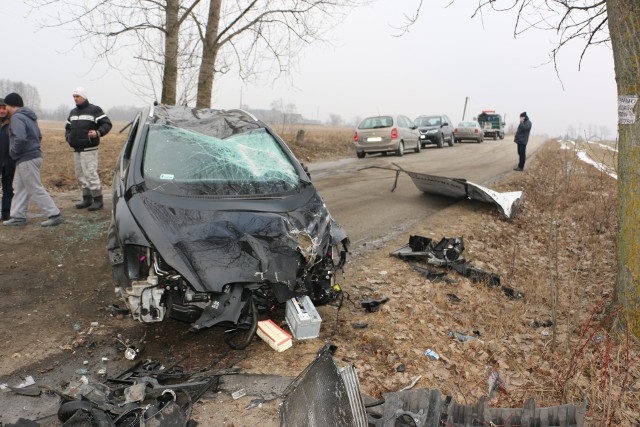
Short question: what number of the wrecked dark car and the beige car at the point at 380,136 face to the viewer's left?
0

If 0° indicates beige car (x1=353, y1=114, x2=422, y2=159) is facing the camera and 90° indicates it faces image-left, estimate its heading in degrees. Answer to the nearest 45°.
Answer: approximately 225°

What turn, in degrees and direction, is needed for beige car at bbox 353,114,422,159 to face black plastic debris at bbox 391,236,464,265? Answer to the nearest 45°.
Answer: approximately 135° to its right

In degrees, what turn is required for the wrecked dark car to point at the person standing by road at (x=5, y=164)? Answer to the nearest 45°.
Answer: approximately 135° to its right

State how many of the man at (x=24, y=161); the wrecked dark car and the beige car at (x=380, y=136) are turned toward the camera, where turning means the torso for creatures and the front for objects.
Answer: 1

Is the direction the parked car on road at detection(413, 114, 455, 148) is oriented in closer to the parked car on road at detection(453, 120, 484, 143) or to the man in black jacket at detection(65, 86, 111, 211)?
the man in black jacket

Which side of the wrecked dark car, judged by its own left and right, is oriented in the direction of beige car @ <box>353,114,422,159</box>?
back
